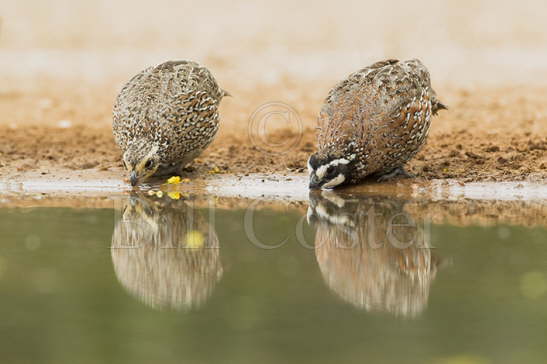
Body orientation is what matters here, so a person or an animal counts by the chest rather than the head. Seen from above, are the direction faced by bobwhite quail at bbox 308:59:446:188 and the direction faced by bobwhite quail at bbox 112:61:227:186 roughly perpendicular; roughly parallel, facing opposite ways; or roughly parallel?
roughly parallel

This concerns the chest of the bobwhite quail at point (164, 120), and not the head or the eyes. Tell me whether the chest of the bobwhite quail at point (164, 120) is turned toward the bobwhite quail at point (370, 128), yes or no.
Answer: no

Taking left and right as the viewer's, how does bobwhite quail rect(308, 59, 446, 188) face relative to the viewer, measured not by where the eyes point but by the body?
facing the viewer and to the left of the viewer

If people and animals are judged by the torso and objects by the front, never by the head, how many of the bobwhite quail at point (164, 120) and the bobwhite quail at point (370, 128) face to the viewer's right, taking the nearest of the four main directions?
0

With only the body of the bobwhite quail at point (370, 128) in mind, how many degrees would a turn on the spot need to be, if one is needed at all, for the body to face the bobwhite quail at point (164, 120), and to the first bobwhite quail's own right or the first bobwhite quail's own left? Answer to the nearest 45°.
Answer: approximately 45° to the first bobwhite quail's own right

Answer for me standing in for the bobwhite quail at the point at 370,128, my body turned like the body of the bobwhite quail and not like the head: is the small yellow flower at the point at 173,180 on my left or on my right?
on my right
